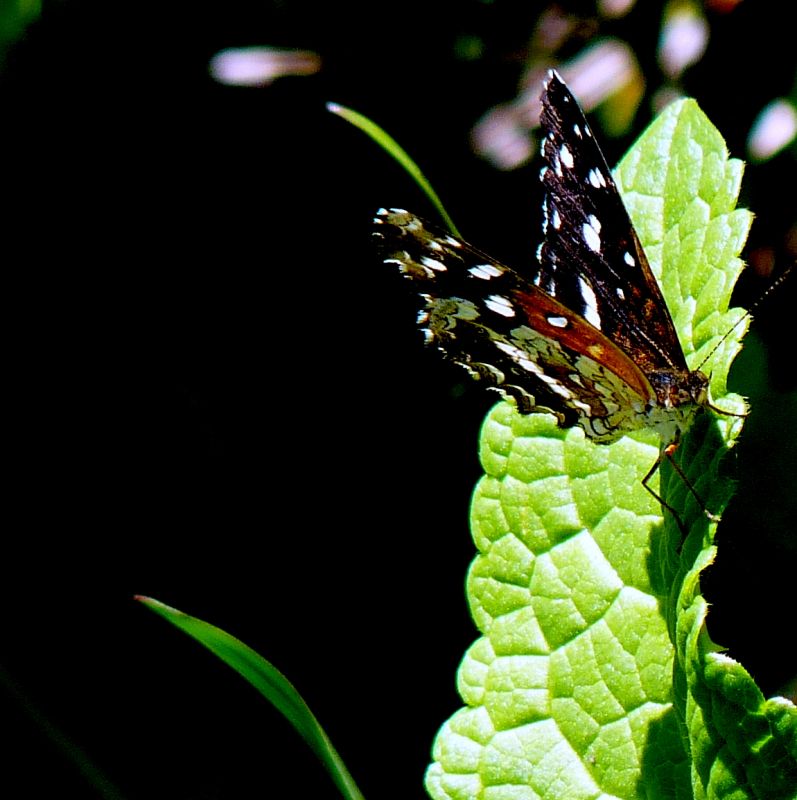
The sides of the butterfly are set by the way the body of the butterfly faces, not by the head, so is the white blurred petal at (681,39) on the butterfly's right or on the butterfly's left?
on the butterfly's left

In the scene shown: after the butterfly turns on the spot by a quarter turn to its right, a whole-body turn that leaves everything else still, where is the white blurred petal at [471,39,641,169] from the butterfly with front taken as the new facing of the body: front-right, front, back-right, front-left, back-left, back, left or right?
back

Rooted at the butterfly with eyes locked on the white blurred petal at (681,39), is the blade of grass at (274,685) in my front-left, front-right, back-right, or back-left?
back-left

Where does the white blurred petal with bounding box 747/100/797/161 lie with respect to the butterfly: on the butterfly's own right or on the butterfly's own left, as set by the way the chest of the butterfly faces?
on the butterfly's own left

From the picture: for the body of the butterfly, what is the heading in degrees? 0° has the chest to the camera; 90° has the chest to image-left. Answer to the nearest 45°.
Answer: approximately 270°

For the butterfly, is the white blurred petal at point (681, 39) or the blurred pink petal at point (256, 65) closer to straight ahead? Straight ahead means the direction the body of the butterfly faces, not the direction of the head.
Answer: the white blurred petal
